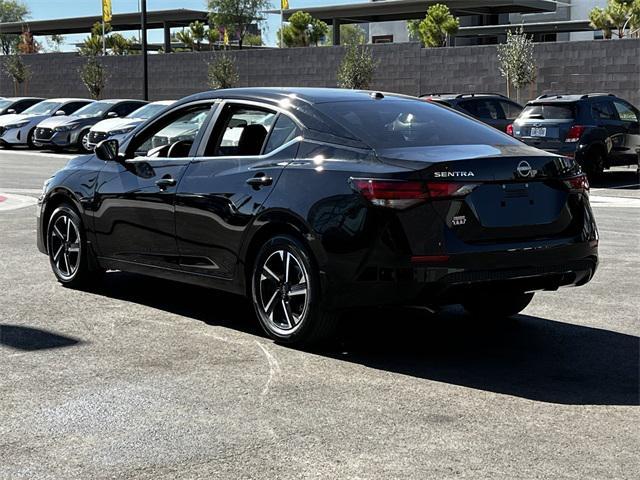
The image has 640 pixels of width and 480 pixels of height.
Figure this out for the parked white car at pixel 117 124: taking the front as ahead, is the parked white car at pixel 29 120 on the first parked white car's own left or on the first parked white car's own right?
on the first parked white car's own right

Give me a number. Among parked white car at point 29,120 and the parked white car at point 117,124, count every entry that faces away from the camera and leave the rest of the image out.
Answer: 0

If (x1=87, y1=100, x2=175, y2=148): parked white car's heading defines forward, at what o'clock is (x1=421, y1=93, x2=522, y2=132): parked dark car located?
The parked dark car is roughly at 9 o'clock from the parked white car.

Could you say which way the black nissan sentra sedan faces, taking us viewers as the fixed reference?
facing away from the viewer and to the left of the viewer

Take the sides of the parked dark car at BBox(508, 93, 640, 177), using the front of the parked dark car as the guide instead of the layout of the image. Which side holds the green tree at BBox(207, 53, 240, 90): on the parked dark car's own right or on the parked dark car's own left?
on the parked dark car's own left

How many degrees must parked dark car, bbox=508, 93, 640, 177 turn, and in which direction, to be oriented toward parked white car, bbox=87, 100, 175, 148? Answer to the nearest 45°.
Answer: approximately 90° to its left

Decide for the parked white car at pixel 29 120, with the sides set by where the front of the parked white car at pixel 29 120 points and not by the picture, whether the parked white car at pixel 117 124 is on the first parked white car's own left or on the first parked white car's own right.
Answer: on the first parked white car's own left

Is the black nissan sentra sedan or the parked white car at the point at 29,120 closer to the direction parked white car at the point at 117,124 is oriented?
the black nissan sentra sedan

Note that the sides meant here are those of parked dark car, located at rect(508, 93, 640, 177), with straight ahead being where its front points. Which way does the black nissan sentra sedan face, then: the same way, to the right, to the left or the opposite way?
to the left

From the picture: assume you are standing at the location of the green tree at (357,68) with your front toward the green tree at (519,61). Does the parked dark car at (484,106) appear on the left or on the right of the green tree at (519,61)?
right

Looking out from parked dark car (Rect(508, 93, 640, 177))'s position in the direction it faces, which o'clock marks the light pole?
The light pole is roughly at 9 o'clock from the parked dark car.

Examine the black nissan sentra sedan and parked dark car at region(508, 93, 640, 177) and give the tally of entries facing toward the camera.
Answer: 0

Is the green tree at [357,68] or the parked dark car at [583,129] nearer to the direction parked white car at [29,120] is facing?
the parked dark car

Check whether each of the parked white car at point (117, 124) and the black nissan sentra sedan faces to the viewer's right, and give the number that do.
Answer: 0

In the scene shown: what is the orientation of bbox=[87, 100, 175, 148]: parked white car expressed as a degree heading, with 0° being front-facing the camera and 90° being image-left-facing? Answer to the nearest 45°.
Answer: approximately 45°

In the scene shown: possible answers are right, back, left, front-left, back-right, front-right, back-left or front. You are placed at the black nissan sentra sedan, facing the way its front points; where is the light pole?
front-right

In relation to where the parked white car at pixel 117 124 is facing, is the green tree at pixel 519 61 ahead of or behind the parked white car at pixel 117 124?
behind
